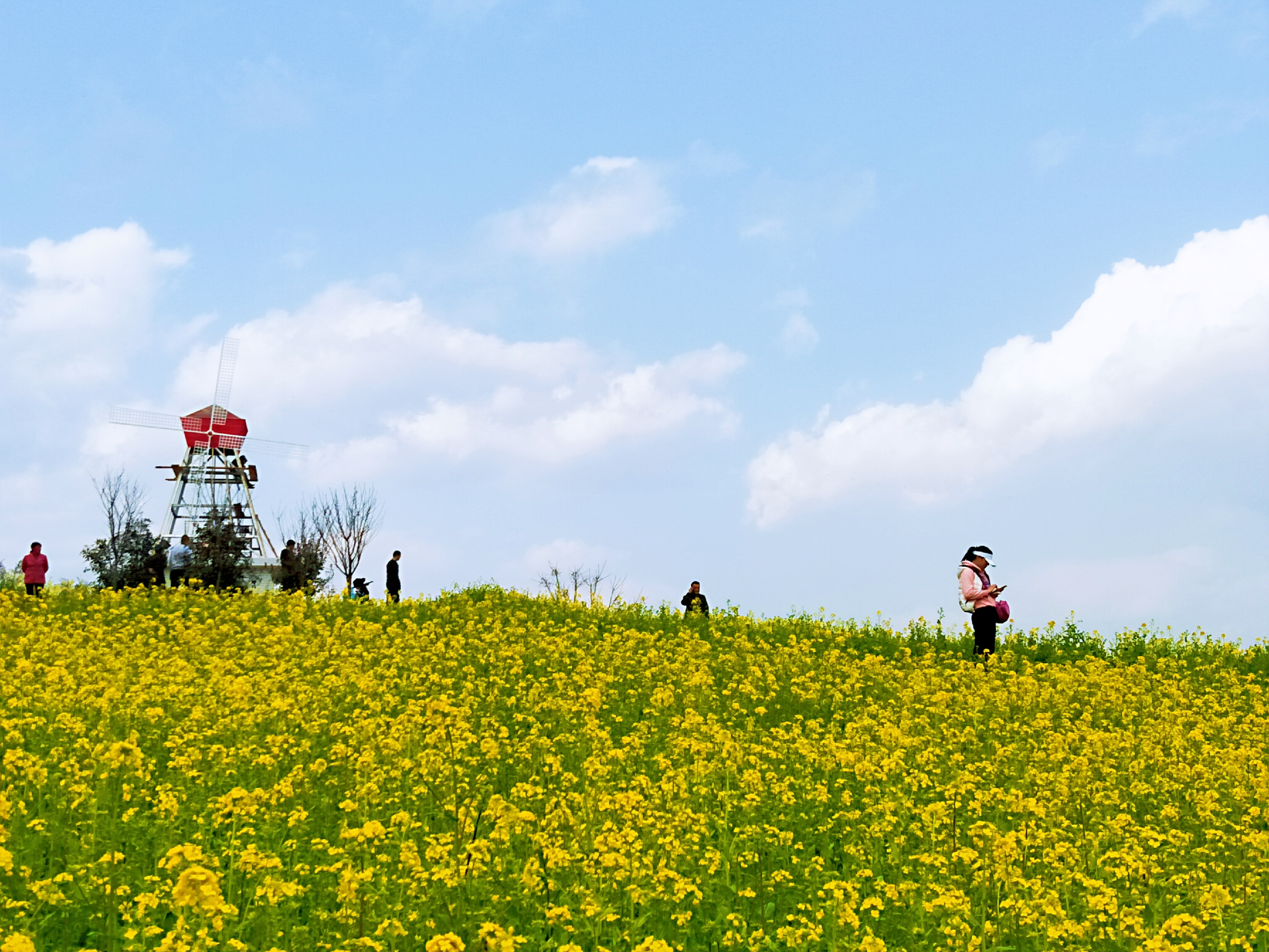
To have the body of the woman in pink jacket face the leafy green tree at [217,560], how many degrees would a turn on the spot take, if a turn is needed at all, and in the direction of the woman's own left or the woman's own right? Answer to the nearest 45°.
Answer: approximately 135° to the woman's own left

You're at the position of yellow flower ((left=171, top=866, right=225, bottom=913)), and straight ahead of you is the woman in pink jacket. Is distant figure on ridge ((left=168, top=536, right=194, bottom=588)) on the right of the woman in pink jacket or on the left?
left

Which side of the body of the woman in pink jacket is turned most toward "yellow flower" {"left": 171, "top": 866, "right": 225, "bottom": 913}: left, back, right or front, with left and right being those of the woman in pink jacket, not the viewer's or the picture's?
right

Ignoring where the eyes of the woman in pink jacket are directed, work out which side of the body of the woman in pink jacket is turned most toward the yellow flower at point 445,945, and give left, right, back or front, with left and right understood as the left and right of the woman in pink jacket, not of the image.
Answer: right

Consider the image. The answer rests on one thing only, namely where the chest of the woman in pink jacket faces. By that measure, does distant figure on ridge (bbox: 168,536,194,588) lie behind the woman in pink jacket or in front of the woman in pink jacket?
behind

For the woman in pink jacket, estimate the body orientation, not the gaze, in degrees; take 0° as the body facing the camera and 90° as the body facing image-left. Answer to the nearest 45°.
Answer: approximately 270°

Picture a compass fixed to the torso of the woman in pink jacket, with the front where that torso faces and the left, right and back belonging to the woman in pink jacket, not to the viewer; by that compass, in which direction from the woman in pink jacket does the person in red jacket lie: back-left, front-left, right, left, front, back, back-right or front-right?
back
